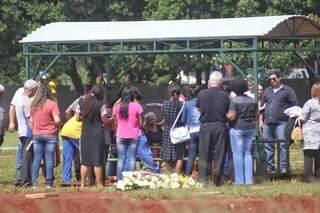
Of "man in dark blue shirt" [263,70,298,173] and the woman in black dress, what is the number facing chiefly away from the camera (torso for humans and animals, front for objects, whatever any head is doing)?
1

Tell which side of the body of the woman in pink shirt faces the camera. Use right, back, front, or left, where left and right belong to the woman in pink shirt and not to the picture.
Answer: back

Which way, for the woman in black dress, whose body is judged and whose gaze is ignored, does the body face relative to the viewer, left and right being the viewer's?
facing away from the viewer

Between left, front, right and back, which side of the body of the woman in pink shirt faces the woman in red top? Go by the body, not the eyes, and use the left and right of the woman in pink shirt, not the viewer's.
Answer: left

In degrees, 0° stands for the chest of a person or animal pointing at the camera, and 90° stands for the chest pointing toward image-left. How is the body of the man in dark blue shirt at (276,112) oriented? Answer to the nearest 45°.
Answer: approximately 45°

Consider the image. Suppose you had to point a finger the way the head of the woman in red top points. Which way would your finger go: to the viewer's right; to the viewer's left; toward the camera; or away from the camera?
away from the camera

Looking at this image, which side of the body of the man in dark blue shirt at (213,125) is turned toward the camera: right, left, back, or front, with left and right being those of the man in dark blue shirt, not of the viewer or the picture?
back
